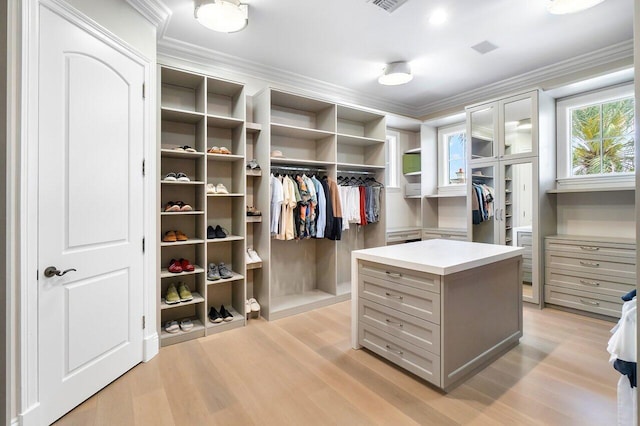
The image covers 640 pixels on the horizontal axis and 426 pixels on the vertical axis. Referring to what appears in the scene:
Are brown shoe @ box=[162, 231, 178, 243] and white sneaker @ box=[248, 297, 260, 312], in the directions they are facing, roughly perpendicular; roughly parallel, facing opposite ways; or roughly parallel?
roughly parallel

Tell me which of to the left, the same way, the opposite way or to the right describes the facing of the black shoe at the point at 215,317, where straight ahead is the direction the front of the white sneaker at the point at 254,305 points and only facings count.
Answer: the same way

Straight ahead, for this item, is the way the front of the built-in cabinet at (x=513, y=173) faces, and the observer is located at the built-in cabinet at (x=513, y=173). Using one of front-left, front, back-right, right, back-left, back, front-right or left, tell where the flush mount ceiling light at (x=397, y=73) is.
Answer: front

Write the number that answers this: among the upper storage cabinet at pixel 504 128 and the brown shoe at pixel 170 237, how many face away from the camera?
0

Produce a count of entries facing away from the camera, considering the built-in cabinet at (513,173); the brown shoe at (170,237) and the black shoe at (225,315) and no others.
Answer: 0

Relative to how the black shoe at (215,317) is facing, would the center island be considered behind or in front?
in front

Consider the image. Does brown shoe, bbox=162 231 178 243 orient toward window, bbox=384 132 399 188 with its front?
no

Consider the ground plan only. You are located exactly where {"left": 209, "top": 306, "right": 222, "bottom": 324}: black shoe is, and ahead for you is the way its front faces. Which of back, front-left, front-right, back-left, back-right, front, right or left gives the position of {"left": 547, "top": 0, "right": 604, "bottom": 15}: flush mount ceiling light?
front

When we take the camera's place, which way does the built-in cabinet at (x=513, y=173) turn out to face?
facing the viewer and to the left of the viewer

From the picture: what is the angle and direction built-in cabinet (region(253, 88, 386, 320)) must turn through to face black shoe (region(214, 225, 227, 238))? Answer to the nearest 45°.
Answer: approximately 90° to its right

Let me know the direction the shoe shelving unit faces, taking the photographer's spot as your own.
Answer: facing the viewer and to the right of the viewer

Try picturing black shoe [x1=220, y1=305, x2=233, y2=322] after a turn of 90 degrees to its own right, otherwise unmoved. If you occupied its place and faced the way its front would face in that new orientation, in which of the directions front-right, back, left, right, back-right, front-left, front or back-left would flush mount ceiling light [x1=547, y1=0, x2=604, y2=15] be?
left

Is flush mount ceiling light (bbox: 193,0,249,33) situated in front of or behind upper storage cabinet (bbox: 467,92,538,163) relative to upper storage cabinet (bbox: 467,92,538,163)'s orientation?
in front
